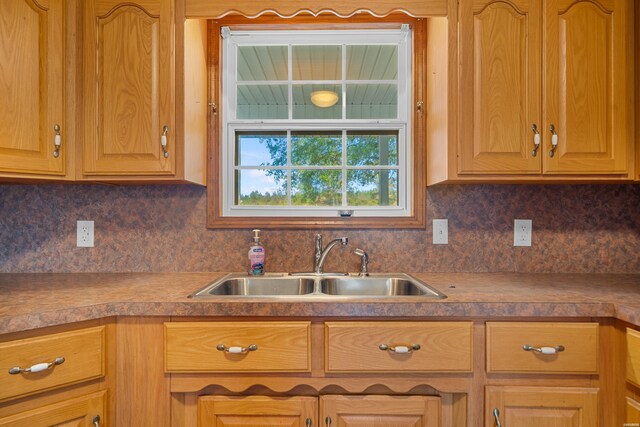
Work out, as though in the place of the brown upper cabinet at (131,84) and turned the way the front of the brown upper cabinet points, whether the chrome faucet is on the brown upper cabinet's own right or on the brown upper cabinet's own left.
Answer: on the brown upper cabinet's own left

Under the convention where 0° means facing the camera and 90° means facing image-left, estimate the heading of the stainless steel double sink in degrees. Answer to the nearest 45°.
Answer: approximately 0°

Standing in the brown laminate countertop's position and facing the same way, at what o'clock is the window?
The window is roughly at 6 o'clock from the brown laminate countertop.

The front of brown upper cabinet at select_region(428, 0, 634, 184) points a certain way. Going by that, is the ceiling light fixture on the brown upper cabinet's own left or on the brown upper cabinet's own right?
on the brown upper cabinet's own right
